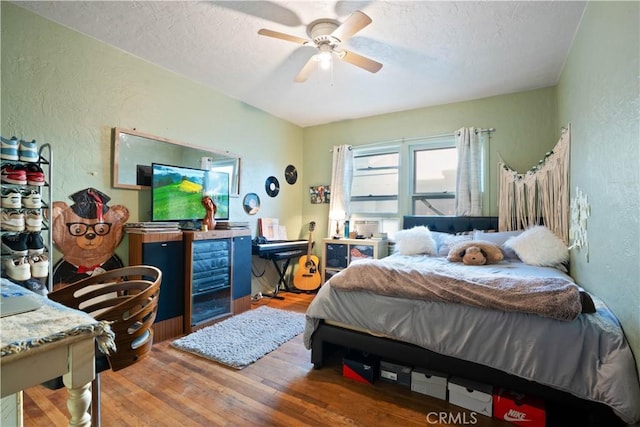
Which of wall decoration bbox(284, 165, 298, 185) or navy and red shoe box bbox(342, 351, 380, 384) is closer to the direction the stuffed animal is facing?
the navy and red shoe box

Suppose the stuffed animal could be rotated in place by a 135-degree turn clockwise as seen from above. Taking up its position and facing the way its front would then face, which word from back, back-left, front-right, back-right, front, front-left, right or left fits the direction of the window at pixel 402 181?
front

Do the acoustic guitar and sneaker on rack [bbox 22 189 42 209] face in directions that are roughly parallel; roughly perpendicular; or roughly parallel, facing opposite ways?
roughly perpendicular

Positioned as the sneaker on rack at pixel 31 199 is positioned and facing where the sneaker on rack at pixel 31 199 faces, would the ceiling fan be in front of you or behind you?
in front

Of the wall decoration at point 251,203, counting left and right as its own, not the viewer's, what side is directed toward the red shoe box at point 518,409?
front

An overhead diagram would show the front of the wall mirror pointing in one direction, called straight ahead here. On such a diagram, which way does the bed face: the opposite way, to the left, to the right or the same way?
to the right

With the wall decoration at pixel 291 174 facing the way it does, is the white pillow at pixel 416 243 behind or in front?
in front

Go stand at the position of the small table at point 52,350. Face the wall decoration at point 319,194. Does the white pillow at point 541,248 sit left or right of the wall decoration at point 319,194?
right

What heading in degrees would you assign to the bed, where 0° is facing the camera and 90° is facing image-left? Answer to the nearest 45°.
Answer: approximately 0°

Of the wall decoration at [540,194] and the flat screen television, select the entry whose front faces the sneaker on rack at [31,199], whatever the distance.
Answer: the wall decoration

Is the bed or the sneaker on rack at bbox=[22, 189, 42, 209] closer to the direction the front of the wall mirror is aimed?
the bed

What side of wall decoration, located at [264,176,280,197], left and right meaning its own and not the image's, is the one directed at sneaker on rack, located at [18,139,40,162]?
right

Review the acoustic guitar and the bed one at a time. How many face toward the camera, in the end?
2
